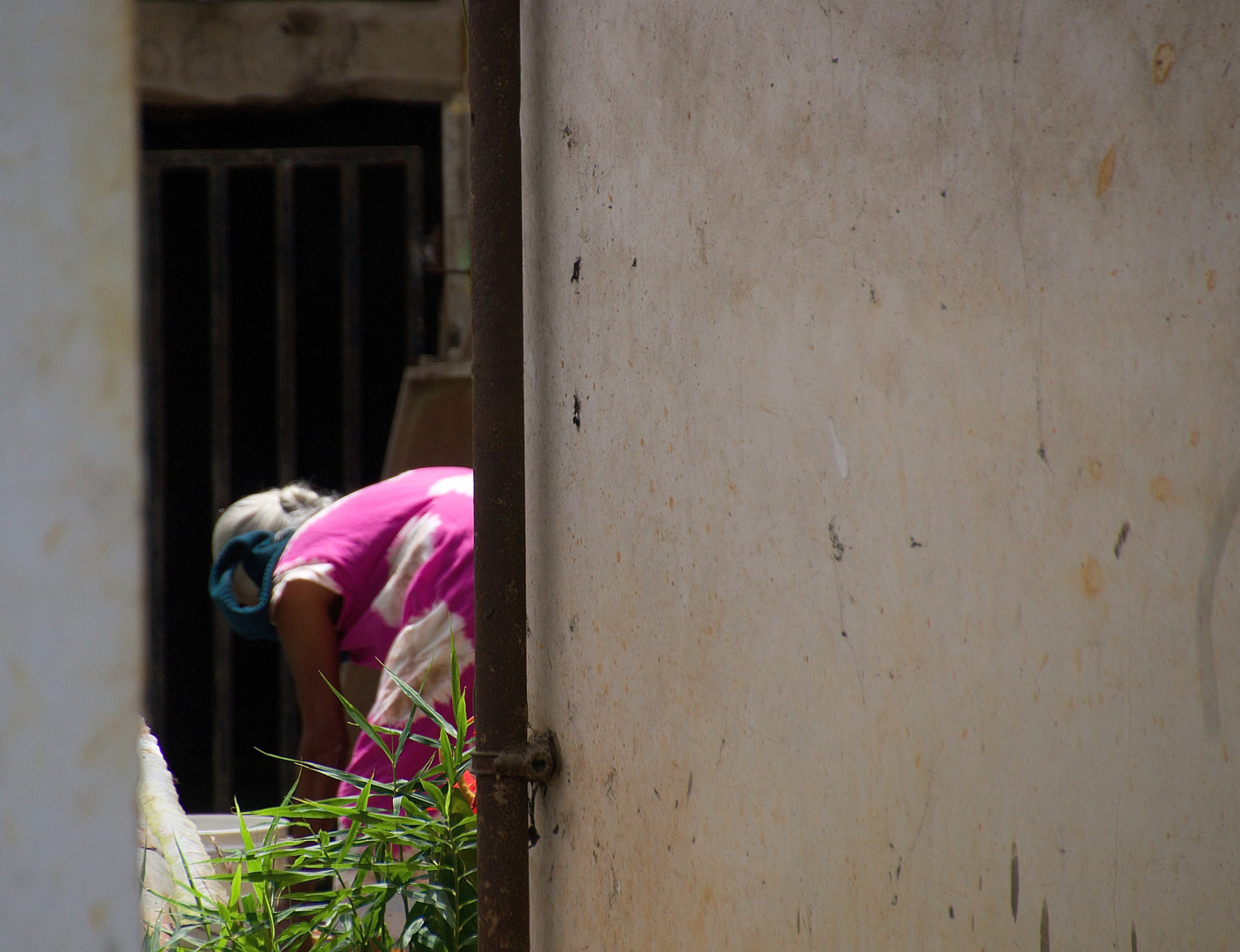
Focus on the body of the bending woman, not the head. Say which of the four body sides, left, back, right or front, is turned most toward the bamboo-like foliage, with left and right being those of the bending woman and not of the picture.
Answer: left

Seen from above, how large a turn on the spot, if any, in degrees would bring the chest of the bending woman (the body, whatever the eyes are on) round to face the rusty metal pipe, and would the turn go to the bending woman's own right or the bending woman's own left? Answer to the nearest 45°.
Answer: approximately 90° to the bending woman's own left

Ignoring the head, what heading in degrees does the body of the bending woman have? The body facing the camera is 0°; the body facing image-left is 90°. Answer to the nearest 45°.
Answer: approximately 90°
